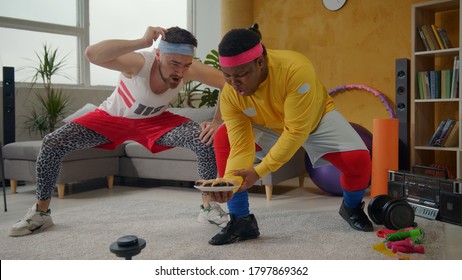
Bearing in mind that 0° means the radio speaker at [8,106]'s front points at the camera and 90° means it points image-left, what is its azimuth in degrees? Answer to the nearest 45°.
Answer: approximately 315°

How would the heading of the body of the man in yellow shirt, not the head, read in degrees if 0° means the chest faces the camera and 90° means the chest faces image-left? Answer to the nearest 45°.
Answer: approximately 45°

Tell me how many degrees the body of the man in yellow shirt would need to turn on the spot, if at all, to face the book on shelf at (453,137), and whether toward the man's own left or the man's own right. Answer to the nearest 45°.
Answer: approximately 180°

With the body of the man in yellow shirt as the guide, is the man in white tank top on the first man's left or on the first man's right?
on the first man's right
